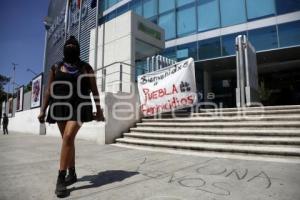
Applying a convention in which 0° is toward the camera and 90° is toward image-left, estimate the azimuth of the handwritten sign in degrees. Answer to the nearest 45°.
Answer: approximately 0°
